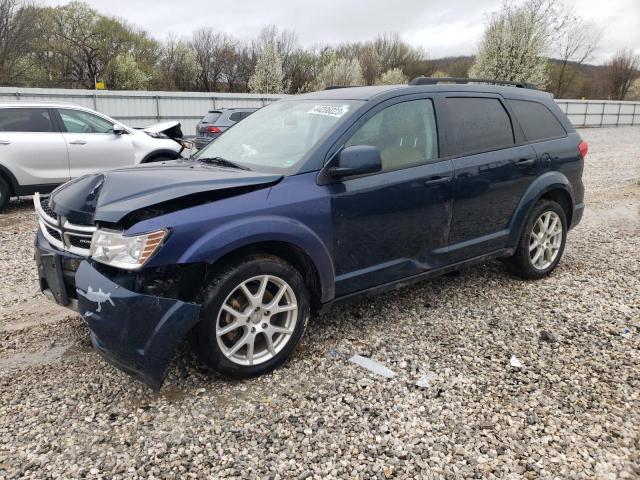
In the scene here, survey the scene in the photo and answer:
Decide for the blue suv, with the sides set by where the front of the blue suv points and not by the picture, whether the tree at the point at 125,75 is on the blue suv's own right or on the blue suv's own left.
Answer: on the blue suv's own right

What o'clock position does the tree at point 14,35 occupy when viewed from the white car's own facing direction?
The tree is roughly at 9 o'clock from the white car.

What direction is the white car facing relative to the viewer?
to the viewer's right

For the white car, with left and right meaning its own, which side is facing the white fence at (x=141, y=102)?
left

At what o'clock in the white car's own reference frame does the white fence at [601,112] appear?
The white fence is roughly at 11 o'clock from the white car.

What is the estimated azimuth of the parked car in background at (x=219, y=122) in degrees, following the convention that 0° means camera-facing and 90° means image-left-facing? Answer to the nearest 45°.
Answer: approximately 225°

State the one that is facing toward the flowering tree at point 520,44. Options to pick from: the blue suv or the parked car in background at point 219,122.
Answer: the parked car in background

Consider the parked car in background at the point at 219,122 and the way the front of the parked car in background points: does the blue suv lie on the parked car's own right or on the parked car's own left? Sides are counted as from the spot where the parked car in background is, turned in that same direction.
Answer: on the parked car's own right

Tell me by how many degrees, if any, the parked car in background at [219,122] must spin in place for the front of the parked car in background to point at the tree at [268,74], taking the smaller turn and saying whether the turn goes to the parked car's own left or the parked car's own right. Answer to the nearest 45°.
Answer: approximately 45° to the parked car's own left

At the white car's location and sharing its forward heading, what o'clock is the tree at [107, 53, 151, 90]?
The tree is roughly at 9 o'clock from the white car.

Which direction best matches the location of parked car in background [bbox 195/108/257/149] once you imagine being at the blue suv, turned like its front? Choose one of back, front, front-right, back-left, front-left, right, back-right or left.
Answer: back-right

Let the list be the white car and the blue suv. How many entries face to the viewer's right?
1
